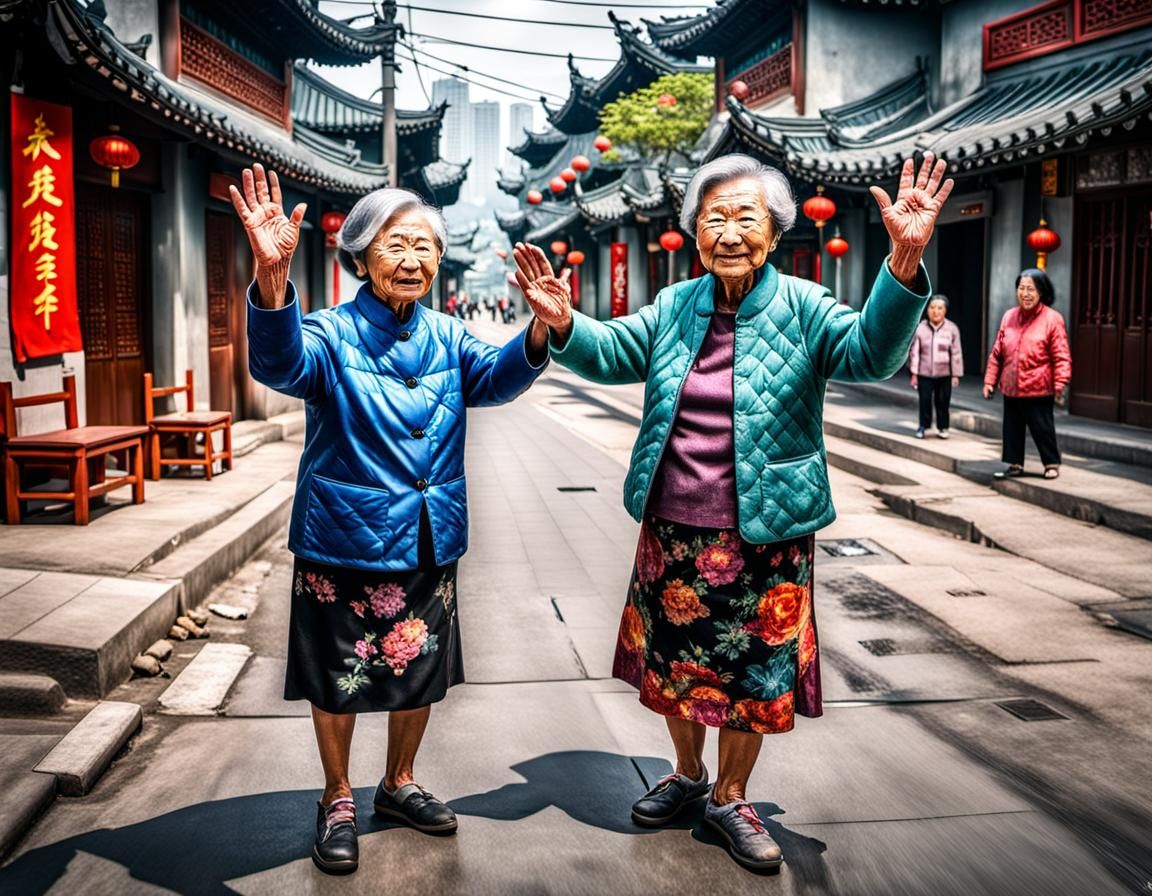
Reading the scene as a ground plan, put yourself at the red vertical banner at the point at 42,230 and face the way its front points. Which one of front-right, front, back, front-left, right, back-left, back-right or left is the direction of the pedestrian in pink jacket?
front-left

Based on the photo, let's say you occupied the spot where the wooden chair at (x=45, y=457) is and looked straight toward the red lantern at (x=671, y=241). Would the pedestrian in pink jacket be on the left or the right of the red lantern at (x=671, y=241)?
right

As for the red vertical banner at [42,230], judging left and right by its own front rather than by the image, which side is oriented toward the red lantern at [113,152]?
left

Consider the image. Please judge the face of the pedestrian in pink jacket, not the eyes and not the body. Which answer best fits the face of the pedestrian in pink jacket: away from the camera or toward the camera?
toward the camera

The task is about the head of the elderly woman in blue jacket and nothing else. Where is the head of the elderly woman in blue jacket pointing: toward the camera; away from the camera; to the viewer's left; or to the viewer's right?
toward the camera

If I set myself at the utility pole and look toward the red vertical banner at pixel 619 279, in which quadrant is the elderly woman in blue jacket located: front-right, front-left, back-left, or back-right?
back-right

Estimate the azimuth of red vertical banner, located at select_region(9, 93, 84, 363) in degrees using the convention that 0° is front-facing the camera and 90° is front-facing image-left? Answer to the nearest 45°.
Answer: approximately 315°

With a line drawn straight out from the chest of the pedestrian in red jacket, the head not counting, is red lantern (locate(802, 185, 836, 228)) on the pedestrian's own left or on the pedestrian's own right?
on the pedestrian's own right

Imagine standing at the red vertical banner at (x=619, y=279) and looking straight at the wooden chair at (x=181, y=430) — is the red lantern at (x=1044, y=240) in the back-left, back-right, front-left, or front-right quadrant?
front-left

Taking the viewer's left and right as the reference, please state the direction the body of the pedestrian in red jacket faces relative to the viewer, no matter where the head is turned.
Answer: facing the viewer and to the left of the viewer

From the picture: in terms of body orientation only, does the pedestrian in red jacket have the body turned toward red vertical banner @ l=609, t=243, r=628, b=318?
no

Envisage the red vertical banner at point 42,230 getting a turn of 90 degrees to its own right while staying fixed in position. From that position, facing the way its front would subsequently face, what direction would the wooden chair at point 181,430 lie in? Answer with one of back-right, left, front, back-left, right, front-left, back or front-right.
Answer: back

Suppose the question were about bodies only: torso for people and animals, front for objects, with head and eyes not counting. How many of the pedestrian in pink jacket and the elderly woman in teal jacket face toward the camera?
2

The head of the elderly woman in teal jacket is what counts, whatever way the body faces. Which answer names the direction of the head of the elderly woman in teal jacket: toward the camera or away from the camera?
toward the camera

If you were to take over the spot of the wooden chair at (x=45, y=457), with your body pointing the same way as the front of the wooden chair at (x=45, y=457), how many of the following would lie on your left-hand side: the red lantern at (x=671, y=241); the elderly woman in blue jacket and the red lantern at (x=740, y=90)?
2

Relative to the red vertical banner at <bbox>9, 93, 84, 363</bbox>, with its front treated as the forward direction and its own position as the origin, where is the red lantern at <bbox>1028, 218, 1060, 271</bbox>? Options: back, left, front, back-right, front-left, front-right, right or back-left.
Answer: front-left

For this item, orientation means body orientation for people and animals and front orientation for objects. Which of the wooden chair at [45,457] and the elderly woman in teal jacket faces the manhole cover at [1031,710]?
the wooden chair

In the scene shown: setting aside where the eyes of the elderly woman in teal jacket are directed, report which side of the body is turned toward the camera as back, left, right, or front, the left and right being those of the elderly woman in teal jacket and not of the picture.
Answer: front
